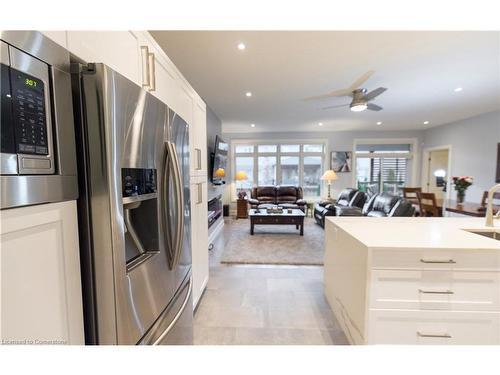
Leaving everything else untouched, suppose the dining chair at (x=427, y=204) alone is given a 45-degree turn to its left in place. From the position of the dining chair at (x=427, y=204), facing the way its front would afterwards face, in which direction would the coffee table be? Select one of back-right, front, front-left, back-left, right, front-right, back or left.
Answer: back-left

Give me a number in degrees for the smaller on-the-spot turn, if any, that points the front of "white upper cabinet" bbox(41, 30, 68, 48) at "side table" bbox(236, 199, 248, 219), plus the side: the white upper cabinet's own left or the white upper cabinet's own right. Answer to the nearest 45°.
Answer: approximately 90° to the white upper cabinet's own left

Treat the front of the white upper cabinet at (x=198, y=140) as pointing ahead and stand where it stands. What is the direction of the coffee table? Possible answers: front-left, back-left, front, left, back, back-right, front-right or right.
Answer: front-left

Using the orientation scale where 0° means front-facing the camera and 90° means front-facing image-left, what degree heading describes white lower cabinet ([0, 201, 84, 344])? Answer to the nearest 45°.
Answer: approximately 315°

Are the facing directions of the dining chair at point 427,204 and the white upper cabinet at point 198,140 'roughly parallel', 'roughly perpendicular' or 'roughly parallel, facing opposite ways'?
roughly parallel

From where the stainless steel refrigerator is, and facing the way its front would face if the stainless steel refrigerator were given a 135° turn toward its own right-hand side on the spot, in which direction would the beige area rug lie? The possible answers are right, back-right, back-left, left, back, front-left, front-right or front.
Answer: back-right

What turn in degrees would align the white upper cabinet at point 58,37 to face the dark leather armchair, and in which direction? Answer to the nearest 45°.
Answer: approximately 45° to its left

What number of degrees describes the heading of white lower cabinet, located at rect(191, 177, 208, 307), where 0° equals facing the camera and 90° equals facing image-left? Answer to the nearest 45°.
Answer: approximately 270°

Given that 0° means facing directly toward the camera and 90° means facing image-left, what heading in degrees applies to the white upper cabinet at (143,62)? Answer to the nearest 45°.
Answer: approximately 315°

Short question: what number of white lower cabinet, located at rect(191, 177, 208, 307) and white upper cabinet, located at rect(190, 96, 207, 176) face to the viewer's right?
2

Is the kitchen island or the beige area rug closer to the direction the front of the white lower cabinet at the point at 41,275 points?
the kitchen island

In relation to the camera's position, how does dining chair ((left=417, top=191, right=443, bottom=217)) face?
facing away from the viewer and to the right of the viewer

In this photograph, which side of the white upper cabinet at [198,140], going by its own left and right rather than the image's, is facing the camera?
right

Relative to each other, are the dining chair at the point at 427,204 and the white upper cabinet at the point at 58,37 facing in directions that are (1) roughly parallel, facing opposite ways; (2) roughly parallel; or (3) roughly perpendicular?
roughly parallel

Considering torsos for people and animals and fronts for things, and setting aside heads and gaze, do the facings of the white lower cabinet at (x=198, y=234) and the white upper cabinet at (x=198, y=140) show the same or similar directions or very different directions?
same or similar directions

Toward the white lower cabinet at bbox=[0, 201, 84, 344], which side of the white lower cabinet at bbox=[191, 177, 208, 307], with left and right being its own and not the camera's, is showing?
right
